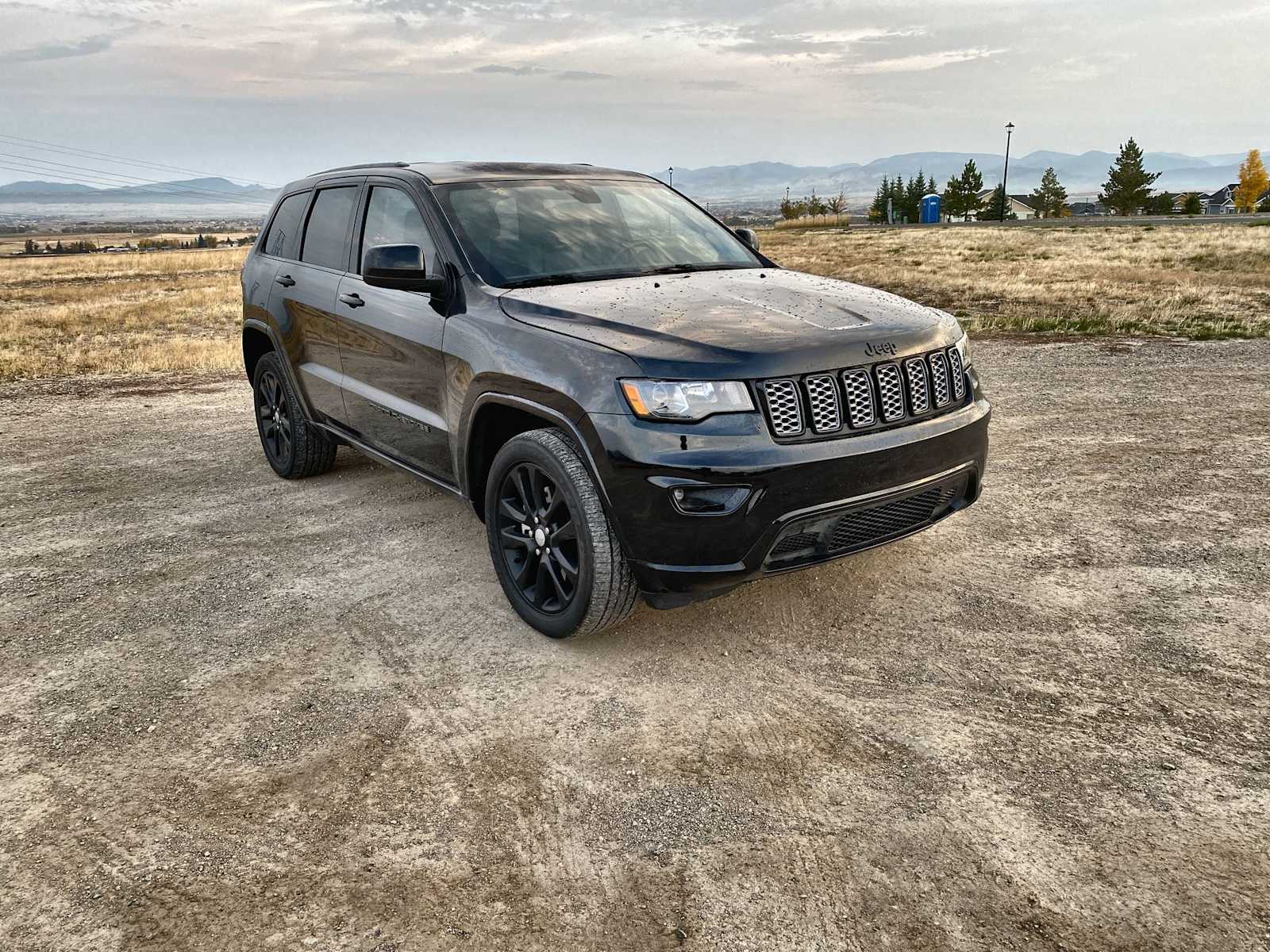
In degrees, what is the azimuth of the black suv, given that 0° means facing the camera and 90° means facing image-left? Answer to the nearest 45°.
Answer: approximately 315°
